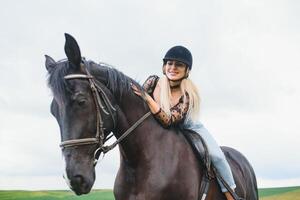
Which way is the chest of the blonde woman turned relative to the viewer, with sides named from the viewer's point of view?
facing the viewer and to the left of the viewer
